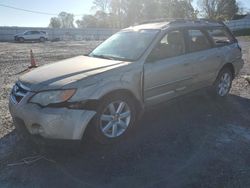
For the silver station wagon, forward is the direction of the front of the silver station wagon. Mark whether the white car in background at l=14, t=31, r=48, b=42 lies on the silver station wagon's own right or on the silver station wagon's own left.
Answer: on the silver station wagon's own right

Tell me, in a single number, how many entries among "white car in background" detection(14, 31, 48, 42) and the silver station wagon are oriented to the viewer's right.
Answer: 0

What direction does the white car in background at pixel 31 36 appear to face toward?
to the viewer's left

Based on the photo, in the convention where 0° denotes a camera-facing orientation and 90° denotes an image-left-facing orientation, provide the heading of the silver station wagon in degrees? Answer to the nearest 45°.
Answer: approximately 45°

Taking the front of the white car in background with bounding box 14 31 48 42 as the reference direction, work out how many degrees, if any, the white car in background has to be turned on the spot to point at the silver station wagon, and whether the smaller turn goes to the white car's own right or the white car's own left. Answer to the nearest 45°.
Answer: approximately 90° to the white car's own left
